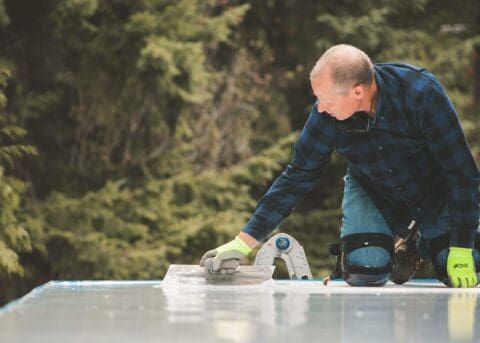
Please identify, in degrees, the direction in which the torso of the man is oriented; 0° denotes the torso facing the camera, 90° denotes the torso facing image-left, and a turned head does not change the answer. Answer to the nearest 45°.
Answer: approximately 45°
